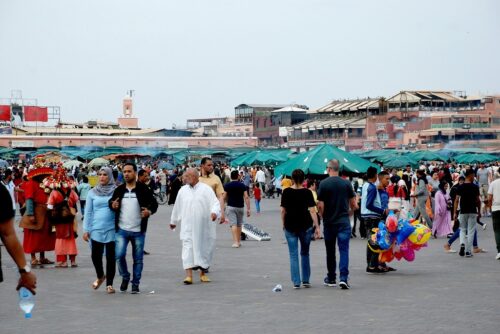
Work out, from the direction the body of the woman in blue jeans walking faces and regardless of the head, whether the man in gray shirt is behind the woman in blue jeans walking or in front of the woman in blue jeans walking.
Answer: in front

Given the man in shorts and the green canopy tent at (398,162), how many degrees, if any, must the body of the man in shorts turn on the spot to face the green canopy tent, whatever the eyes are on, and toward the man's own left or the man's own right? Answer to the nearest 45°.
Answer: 0° — they already face it

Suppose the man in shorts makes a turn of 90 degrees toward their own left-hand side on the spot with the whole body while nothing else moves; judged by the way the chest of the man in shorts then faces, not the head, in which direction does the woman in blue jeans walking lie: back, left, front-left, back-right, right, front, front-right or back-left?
left

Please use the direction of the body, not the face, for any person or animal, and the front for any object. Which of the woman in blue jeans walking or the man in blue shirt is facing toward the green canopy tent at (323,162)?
the woman in blue jeans walking

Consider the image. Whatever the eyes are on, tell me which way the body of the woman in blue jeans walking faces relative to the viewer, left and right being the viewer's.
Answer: facing away from the viewer

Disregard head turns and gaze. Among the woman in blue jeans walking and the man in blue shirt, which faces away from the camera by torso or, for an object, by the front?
the woman in blue jeans walking
